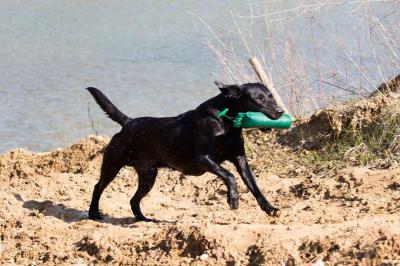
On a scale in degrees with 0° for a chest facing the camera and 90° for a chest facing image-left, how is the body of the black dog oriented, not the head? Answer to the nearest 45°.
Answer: approximately 270°
